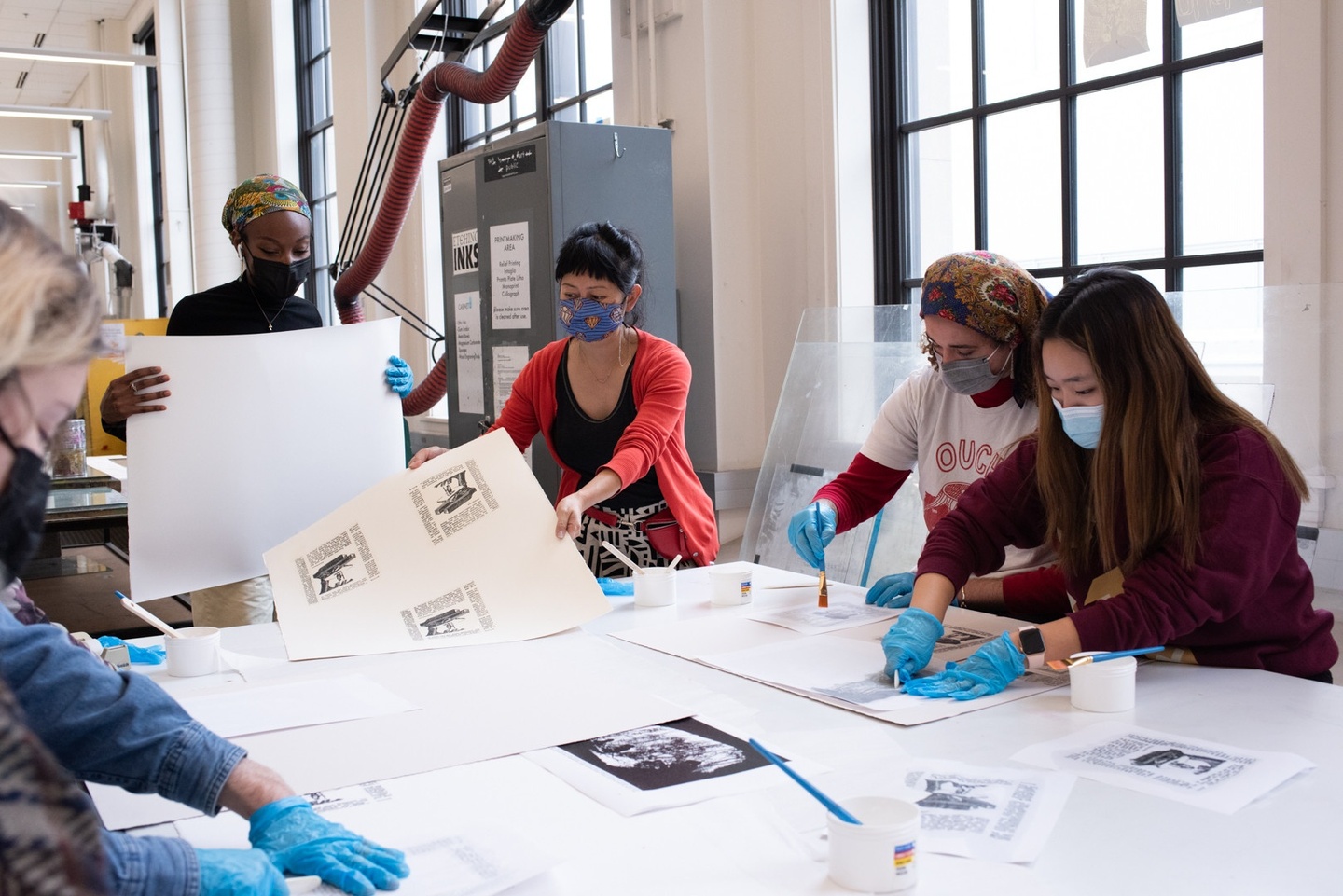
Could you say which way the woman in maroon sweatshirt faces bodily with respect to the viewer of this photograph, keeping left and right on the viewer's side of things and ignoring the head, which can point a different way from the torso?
facing the viewer and to the left of the viewer

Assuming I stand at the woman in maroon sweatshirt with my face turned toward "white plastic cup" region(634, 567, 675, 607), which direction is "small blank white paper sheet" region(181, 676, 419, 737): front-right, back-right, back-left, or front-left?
front-left

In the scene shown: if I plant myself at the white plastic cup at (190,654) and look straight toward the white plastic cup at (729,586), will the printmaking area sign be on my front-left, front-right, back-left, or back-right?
front-left

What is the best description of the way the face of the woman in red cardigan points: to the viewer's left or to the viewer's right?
to the viewer's left

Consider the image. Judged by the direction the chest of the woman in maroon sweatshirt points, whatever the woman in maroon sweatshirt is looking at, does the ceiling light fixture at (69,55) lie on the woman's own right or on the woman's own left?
on the woman's own right

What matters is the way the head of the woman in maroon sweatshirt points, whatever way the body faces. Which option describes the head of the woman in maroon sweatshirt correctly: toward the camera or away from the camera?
toward the camera

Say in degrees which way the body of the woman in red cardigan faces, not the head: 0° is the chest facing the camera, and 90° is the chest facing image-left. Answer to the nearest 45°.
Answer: approximately 45°

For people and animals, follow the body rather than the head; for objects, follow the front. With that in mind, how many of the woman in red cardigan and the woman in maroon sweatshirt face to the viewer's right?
0

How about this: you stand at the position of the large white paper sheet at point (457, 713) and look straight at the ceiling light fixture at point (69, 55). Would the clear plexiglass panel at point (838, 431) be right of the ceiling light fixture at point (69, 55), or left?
right

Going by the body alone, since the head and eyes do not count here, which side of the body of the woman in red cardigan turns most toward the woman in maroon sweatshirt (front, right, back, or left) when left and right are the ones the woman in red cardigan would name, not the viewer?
left

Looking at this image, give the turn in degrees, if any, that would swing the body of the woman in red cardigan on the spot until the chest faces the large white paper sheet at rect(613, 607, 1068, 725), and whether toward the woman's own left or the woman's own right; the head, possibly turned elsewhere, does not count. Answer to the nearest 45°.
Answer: approximately 45° to the woman's own left
